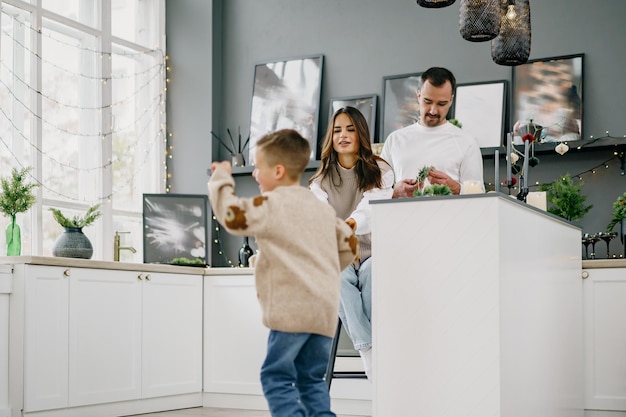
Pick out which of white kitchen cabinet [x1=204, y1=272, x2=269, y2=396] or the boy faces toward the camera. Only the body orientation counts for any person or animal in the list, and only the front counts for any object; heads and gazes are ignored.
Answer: the white kitchen cabinet

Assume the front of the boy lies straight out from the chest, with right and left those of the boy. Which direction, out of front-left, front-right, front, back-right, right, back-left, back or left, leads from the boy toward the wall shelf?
front-right

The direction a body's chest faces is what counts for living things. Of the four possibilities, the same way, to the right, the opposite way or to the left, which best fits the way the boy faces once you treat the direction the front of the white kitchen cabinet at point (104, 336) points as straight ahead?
the opposite way

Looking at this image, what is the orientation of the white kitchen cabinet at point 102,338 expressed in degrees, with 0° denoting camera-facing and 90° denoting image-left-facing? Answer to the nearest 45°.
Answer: approximately 315°

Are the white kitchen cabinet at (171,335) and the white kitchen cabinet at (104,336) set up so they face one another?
no

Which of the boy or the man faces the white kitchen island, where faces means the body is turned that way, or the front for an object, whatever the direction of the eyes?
the man

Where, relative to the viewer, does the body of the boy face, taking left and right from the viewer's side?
facing away from the viewer and to the left of the viewer

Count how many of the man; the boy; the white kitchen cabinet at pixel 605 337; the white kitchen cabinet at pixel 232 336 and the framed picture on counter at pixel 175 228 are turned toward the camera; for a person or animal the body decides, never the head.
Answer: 4

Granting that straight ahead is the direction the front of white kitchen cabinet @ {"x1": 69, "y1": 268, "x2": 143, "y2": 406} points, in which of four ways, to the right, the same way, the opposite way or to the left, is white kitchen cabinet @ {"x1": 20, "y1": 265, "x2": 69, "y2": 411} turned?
the same way

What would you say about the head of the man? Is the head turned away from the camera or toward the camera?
toward the camera

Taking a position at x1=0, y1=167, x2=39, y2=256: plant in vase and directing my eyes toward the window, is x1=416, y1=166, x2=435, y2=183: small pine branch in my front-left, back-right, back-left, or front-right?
back-right

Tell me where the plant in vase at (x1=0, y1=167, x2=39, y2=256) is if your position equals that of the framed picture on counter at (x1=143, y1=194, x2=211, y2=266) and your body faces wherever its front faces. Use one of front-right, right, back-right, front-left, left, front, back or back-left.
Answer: front-right

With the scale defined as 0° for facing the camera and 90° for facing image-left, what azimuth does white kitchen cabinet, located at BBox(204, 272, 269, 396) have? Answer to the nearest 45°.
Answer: approximately 0°

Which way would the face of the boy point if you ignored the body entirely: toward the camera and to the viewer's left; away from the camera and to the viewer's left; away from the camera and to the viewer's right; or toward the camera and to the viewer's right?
away from the camera and to the viewer's left

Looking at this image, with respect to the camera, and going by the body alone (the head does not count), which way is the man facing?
toward the camera

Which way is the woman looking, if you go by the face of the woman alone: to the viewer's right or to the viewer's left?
to the viewer's left

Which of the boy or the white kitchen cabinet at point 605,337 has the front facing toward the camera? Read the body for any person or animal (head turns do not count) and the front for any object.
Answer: the white kitchen cabinet
